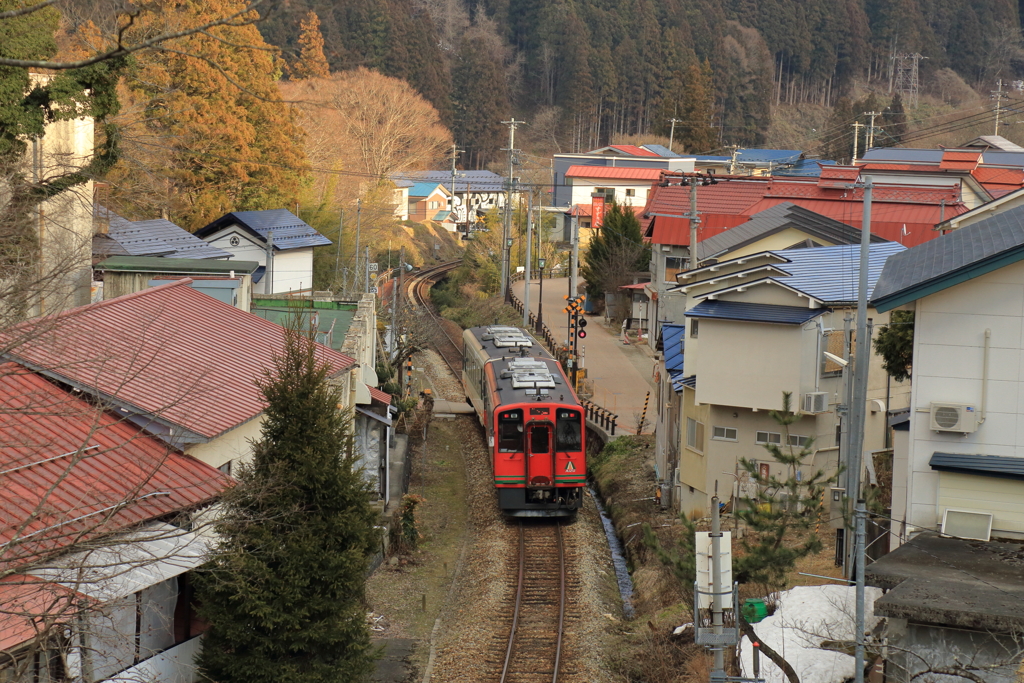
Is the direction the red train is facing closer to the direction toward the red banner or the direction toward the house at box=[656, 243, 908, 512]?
the house

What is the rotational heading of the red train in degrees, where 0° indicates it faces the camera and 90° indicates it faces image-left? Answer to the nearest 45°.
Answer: approximately 0°

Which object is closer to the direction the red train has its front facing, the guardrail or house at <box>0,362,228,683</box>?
the house

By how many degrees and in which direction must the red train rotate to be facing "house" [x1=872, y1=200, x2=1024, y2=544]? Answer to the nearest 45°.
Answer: approximately 45° to its left

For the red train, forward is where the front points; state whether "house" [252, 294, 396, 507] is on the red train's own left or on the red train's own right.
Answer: on the red train's own right

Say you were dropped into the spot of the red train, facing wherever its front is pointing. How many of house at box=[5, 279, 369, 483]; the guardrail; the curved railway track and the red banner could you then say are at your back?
3

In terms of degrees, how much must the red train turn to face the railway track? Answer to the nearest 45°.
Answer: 0° — it already faces it

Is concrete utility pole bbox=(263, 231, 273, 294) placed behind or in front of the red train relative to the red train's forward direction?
behind

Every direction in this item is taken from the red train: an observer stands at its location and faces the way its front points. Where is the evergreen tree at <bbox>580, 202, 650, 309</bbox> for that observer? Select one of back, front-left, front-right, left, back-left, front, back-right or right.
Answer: back

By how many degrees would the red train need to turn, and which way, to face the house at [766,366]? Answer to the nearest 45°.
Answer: approximately 90° to its left
